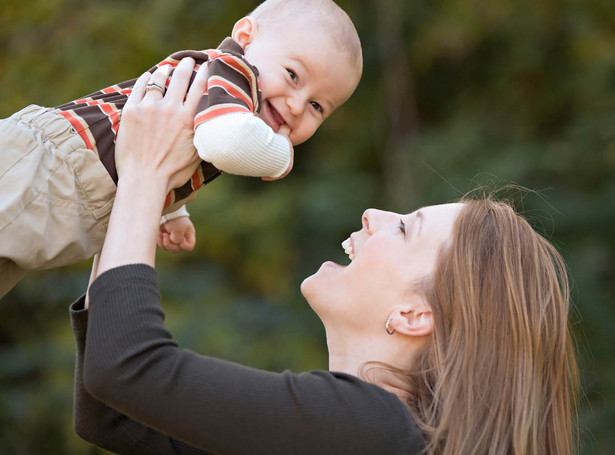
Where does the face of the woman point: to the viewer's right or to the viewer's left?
to the viewer's left

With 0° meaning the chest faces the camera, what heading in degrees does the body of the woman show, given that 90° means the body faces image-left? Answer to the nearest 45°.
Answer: approximately 90°

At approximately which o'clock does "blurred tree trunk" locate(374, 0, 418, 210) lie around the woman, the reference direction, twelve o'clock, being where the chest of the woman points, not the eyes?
The blurred tree trunk is roughly at 3 o'clock from the woman.
